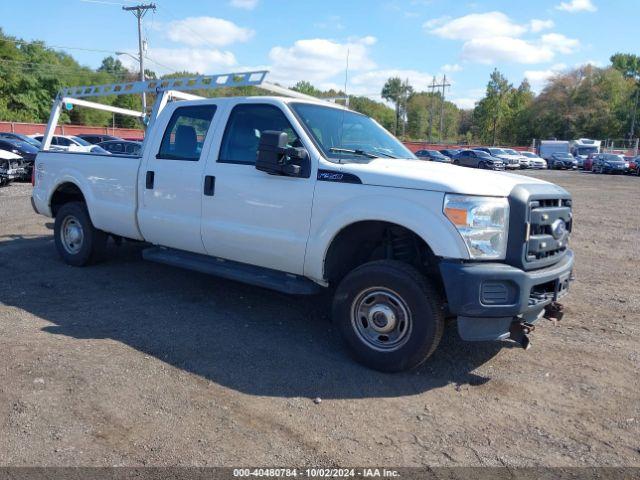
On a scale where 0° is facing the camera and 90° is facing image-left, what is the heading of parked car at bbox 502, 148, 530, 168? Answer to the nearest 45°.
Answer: approximately 315°

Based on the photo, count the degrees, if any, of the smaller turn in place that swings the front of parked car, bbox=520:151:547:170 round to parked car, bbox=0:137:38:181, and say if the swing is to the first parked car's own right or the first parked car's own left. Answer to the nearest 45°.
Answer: approximately 90° to the first parked car's own right

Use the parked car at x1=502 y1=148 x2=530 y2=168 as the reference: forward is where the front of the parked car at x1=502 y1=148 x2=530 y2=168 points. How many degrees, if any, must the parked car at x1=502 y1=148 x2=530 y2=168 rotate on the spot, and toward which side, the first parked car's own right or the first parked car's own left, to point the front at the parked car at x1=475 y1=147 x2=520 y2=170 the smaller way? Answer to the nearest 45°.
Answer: approximately 90° to the first parked car's own right

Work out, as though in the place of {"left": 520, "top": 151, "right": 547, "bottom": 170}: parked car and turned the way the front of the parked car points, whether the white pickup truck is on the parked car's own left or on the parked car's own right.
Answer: on the parked car's own right

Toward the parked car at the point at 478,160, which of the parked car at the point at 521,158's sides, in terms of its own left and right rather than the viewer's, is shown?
right

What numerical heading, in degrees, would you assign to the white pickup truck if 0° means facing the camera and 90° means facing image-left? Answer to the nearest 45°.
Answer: approximately 315°

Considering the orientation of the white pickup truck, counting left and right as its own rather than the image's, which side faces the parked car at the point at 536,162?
left

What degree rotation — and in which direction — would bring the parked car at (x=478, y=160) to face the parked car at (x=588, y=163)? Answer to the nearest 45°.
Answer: approximately 90° to its left

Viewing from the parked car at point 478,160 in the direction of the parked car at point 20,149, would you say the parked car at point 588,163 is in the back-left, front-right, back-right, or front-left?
back-left

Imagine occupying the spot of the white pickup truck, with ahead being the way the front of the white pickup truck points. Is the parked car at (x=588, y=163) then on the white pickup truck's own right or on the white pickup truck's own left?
on the white pickup truck's own left
